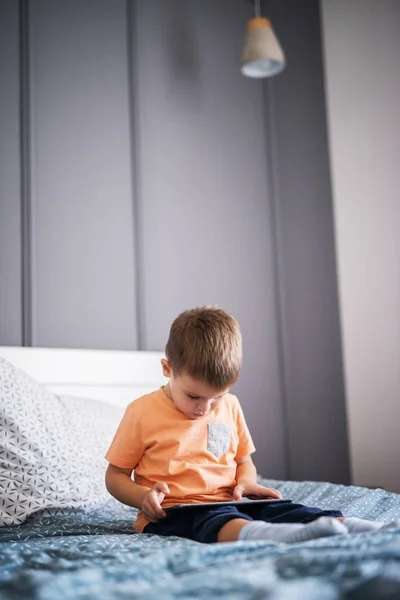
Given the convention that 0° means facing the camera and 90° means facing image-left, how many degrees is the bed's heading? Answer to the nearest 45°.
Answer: approximately 315°

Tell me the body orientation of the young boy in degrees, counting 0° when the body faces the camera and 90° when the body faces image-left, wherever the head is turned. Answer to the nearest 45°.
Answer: approximately 315°
